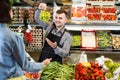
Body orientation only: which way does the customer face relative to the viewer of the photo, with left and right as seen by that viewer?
facing away from the viewer and to the right of the viewer

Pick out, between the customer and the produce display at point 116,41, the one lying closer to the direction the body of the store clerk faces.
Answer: the customer

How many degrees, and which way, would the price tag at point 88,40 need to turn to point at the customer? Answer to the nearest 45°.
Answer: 0° — it already faces them

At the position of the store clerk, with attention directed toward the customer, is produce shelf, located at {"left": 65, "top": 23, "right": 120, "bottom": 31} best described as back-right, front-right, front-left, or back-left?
back-left

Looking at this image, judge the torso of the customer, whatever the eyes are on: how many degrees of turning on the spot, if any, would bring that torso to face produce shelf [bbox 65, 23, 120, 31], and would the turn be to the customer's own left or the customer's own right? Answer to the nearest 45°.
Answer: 0° — they already face it

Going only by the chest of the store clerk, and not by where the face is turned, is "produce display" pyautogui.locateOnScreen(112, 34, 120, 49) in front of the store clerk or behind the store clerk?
behind

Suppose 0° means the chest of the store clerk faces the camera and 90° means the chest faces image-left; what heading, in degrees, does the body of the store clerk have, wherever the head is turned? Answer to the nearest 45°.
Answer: approximately 45°

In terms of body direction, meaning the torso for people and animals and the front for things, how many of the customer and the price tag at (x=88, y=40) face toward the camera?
1

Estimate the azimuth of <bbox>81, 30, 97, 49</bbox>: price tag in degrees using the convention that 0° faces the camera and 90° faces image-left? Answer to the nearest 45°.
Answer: approximately 0°

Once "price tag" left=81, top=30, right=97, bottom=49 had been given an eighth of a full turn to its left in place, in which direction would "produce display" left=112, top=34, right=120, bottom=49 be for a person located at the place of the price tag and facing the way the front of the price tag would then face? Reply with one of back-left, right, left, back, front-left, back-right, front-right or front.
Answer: front-left

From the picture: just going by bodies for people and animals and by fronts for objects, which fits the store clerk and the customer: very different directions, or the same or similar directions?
very different directions

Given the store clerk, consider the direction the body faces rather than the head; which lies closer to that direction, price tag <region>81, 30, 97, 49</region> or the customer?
the customer

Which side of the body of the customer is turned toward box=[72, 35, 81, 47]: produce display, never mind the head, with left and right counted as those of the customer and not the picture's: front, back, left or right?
front
